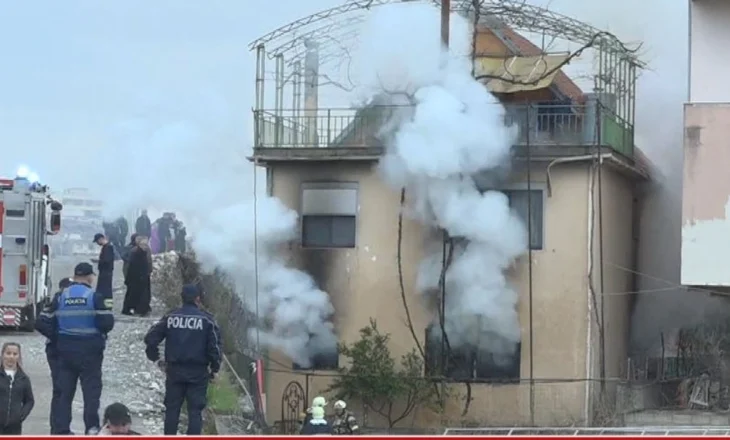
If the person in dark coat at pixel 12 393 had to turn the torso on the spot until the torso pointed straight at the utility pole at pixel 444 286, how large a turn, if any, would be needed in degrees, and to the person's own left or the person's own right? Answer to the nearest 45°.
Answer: approximately 135° to the person's own left

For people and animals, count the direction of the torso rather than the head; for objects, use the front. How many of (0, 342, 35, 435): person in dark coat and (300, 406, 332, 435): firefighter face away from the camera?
1

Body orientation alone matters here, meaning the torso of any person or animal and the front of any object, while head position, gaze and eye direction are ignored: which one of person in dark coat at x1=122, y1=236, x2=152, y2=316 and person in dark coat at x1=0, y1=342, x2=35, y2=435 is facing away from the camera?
person in dark coat at x1=122, y1=236, x2=152, y2=316

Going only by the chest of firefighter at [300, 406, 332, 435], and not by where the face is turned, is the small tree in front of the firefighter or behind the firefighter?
in front

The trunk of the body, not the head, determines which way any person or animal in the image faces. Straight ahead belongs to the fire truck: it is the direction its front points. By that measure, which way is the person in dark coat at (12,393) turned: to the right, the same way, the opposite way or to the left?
the opposite way

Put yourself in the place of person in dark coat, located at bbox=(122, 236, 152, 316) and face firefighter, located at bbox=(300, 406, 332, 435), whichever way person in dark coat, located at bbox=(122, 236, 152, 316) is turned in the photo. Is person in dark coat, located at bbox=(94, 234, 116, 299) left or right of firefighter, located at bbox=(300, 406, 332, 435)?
right

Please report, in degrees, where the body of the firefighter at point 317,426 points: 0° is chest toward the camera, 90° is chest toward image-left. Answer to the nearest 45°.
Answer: approximately 180°

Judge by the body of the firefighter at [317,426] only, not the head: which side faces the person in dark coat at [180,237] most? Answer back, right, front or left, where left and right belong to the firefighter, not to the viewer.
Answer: front

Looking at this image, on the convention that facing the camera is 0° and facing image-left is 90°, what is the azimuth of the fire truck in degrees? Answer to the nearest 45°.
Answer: approximately 180°

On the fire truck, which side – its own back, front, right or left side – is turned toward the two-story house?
right
